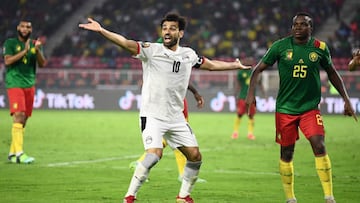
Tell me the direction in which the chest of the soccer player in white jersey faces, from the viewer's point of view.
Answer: toward the camera

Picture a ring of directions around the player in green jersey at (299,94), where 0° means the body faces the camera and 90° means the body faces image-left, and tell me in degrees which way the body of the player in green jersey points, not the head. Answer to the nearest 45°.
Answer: approximately 0°

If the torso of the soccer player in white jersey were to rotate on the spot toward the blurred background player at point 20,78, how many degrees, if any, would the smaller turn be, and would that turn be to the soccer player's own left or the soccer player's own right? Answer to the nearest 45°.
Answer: approximately 135° to the soccer player's own right

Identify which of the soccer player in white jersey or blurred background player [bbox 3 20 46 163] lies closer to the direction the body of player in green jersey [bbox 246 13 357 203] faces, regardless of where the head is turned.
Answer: the soccer player in white jersey

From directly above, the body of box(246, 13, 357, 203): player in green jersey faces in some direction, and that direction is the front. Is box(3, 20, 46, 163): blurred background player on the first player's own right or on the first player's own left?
on the first player's own right

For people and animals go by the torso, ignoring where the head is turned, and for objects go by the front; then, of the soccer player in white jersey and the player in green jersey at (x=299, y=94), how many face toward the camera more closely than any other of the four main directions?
2

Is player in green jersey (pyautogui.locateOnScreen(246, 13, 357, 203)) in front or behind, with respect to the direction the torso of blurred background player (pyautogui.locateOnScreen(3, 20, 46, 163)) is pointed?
in front

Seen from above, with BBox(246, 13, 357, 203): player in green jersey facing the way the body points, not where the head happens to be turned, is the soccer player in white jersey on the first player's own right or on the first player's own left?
on the first player's own right
